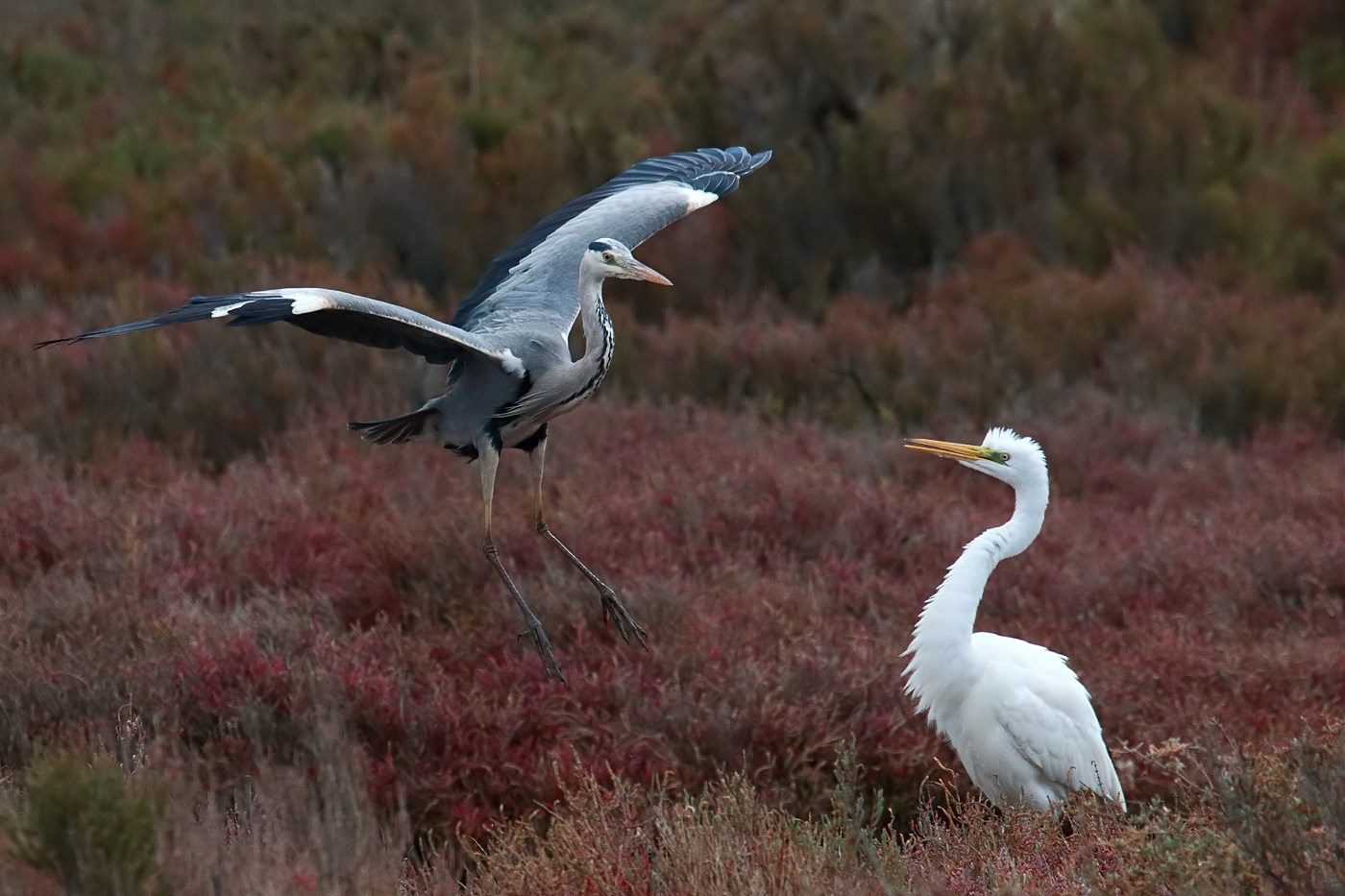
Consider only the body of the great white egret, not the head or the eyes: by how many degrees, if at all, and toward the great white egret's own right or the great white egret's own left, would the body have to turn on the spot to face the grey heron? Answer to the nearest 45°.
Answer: approximately 45° to the great white egret's own right

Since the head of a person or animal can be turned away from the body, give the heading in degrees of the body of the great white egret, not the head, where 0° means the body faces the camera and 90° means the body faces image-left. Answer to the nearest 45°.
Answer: approximately 90°
